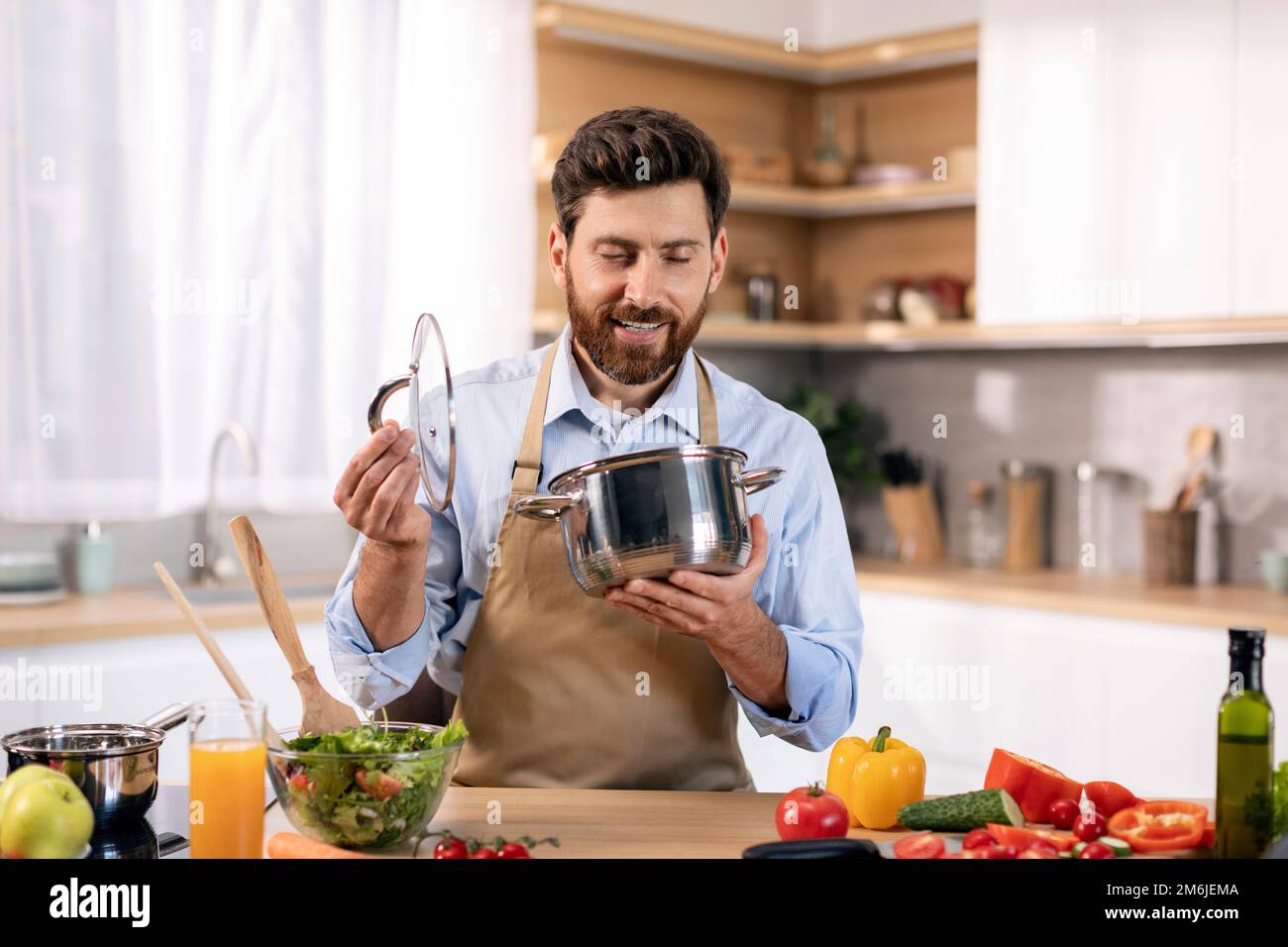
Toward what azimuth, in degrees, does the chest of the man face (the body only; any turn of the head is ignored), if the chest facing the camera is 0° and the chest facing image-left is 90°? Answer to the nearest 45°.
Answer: approximately 0°

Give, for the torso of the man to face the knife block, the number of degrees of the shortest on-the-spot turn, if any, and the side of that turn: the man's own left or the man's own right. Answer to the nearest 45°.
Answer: approximately 180°

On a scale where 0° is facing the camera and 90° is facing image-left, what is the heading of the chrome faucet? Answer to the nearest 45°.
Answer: approximately 315°

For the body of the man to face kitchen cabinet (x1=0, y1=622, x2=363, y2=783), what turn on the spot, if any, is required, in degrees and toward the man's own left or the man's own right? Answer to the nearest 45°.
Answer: approximately 135° to the man's own right

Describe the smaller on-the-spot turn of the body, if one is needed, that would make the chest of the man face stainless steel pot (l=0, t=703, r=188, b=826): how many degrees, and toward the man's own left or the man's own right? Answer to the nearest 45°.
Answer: approximately 45° to the man's own right

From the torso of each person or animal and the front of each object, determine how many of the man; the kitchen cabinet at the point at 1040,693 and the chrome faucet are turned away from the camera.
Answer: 0

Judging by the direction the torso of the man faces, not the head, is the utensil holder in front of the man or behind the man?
behind

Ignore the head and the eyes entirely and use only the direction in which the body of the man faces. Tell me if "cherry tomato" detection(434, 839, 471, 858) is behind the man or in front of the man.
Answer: in front

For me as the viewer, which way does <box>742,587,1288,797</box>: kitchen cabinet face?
facing the viewer and to the left of the viewer
